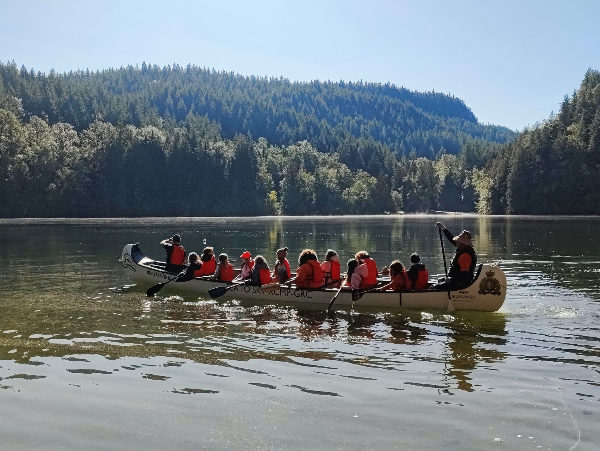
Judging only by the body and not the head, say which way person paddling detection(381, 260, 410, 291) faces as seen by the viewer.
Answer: to the viewer's left

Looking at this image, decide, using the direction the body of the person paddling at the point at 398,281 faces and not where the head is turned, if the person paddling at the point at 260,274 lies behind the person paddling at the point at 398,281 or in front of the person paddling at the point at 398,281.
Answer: in front

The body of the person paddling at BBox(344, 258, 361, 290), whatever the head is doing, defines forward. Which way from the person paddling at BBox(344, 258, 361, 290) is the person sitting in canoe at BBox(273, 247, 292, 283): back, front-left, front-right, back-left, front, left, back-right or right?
front-right

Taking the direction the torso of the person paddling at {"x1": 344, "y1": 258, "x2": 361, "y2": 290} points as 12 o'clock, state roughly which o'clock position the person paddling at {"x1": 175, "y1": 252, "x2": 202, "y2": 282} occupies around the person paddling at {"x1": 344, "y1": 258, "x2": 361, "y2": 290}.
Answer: the person paddling at {"x1": 175, "y1": 252, "x2": 202, "y2": 282} is roughly at 1 o'clock from the person paddling at {"x1": 344, "y1": 258, "x2": 361, "y2": 290}.

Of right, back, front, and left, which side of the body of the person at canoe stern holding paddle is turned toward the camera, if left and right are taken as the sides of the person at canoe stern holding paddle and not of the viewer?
left

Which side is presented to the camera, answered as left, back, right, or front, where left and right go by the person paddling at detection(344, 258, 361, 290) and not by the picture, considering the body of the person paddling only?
left

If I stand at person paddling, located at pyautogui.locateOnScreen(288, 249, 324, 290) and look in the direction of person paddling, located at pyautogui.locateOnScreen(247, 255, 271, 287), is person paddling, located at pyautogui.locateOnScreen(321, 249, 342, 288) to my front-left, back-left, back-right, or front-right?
back-right

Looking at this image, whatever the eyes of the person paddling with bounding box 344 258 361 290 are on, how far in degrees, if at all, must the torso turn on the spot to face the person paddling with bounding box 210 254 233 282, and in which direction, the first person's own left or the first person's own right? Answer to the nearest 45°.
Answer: approximately 45° to the first person's own right
